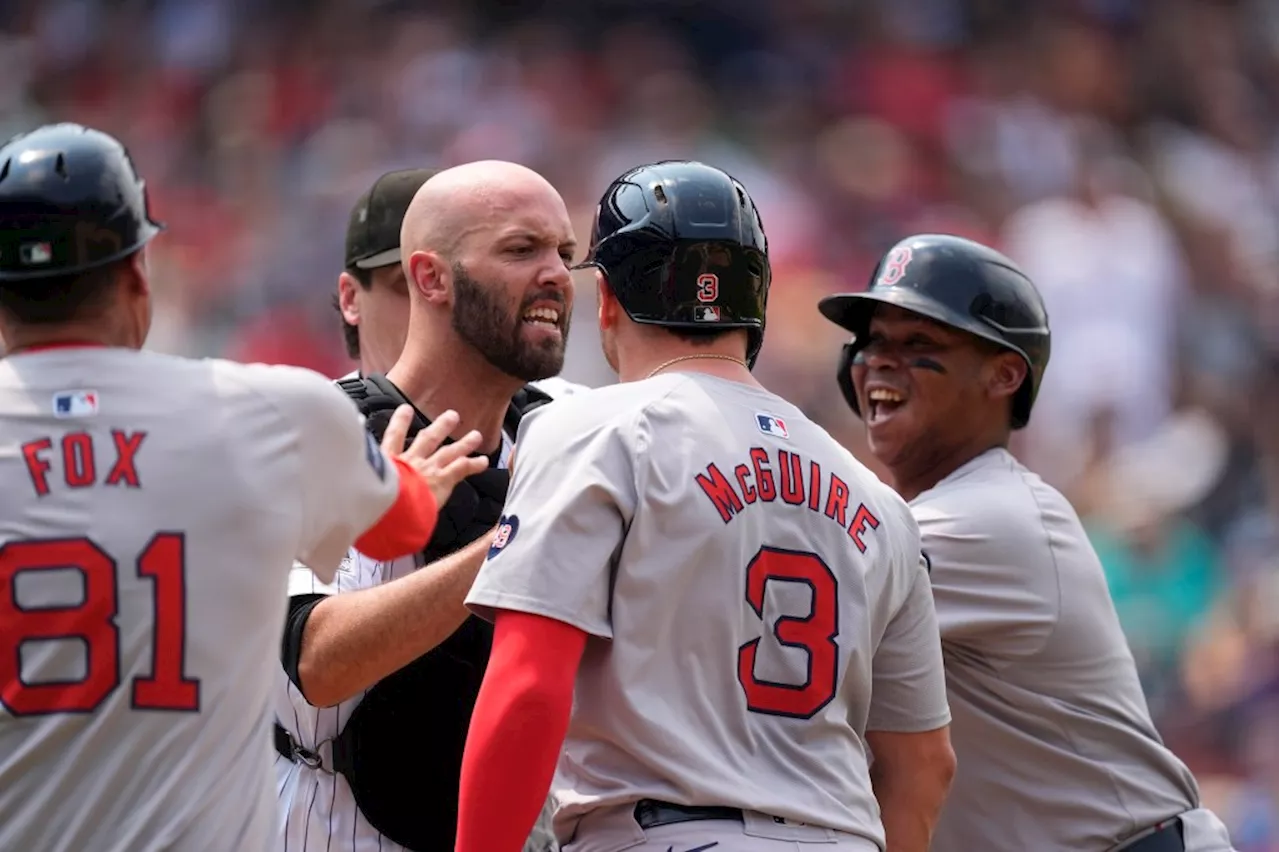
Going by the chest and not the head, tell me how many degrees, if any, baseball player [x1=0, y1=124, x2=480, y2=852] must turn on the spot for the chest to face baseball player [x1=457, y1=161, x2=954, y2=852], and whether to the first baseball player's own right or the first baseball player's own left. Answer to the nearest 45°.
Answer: approximately 90° to the first baseball player's own right

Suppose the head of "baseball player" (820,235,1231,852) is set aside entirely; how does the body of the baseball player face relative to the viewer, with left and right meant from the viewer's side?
facing to the left of the viewer

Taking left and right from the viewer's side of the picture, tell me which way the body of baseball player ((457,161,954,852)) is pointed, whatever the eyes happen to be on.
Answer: facing away from the viewer and to the left of the viewer

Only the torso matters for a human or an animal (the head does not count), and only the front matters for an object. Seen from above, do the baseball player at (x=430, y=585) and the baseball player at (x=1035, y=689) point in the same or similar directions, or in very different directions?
very different directions

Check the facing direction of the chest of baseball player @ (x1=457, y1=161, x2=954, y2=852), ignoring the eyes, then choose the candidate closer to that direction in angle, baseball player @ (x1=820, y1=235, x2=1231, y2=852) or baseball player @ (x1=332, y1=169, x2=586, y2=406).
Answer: the baseball player @ (x1=332, y1=169, x2=586, y2=406)

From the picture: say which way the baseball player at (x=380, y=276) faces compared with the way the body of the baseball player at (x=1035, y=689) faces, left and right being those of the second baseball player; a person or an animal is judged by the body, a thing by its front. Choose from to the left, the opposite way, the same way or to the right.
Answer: the opposite way

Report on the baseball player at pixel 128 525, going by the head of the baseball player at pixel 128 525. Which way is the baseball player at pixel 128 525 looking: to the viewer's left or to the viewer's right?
to the viewer's right

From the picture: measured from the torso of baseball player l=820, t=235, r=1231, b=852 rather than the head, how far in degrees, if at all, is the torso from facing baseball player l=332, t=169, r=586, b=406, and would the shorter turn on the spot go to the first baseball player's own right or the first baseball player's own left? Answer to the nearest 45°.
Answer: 0° — they already face them

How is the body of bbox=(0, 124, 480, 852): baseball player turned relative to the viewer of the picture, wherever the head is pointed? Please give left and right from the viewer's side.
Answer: facing away from the viewer

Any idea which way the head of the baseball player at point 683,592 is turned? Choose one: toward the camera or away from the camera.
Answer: away from the camera
